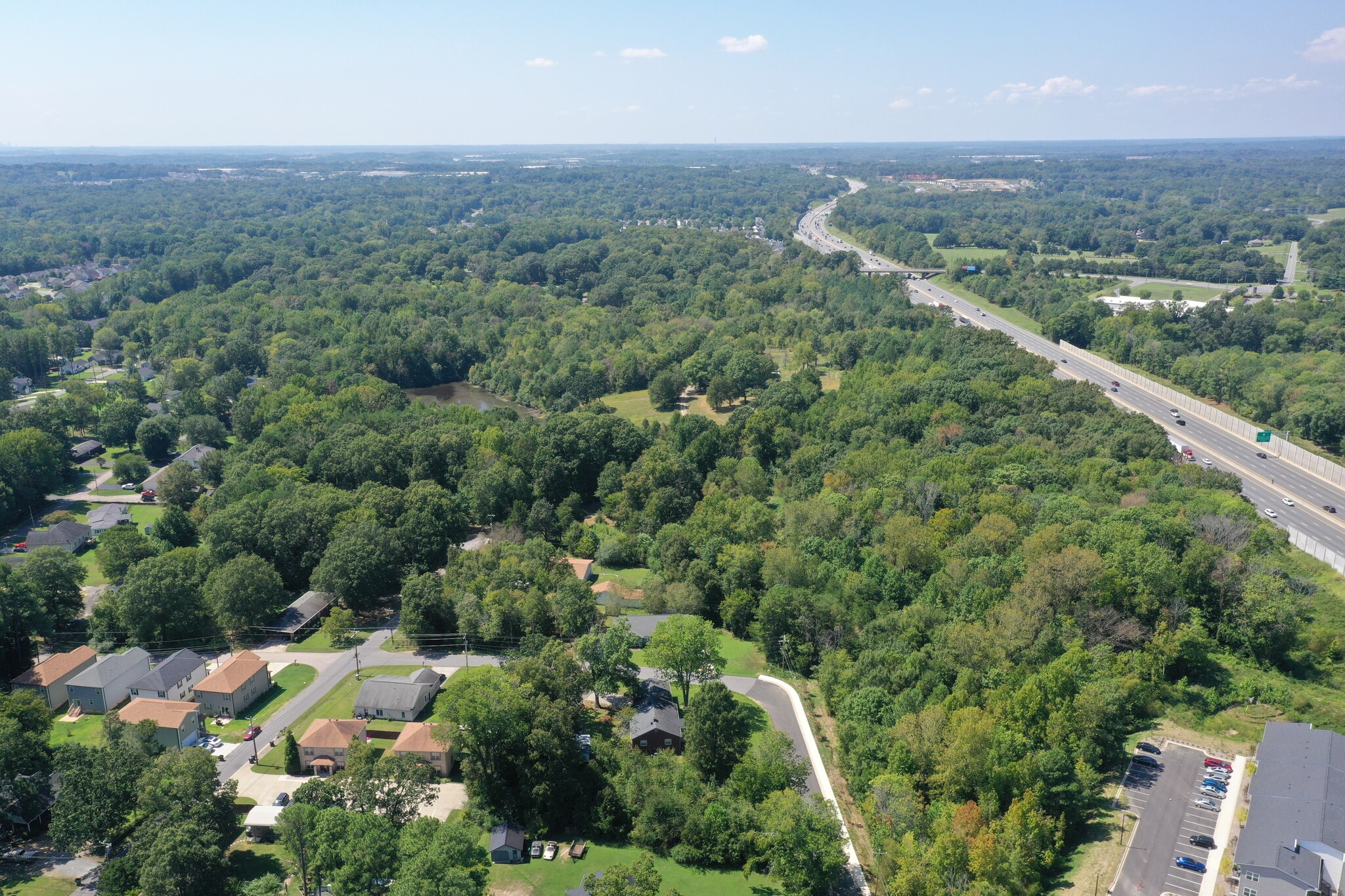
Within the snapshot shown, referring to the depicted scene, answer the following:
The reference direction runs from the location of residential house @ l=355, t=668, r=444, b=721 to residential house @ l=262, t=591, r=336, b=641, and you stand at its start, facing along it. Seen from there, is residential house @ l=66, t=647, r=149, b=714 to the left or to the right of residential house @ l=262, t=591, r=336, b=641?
left

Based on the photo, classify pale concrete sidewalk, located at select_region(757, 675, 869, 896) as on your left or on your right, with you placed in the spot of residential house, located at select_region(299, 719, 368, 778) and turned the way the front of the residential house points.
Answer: on your left

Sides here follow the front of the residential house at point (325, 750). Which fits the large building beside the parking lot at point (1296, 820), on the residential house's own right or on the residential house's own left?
on the residential house's own left

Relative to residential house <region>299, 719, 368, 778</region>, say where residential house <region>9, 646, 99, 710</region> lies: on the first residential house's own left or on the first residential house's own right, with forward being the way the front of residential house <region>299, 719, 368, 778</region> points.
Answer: on the first residential house's own right
